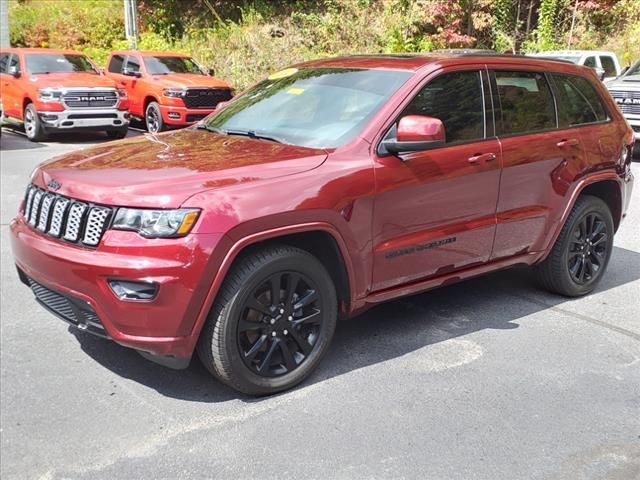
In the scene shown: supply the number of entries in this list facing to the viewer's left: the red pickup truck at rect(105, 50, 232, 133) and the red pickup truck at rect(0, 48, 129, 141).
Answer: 0

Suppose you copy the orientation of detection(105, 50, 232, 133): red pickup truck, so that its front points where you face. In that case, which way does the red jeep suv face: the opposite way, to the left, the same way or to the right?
to the right

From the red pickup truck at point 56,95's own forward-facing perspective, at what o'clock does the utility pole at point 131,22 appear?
The utility pole is roughly at 8 o'clock from the red pickup truck.

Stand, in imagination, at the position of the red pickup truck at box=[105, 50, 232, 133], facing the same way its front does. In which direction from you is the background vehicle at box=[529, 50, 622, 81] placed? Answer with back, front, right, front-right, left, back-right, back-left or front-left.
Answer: front-left

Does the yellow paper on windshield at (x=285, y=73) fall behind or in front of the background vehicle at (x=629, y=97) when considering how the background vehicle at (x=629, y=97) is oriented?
in front

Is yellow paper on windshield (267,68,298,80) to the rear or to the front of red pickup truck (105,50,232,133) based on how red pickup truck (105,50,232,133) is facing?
to the front

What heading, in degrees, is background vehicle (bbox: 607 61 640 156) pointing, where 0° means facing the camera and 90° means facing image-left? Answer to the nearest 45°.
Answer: approximately 45°

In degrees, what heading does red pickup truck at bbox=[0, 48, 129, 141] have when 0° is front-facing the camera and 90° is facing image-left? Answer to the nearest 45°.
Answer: approximately 315°

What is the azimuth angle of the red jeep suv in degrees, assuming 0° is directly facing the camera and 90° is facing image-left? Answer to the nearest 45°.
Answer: approximately 45°

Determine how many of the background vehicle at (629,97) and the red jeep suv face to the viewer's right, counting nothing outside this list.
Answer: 0

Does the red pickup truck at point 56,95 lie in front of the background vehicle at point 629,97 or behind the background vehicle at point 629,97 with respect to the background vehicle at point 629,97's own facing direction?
in front

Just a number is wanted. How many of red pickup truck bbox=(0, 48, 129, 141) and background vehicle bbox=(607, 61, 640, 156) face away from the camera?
0

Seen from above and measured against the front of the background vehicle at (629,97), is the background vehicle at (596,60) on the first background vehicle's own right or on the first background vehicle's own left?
on the first background vehicle's own right

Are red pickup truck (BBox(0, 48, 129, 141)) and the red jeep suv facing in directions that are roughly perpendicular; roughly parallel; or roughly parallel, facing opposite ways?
roughly perpendicular

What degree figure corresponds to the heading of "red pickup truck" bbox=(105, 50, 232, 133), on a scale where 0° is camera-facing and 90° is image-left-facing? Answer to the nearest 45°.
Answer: approximately 315°
